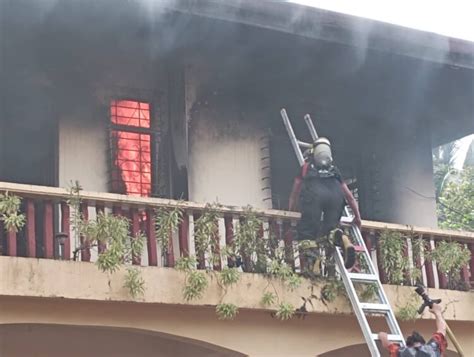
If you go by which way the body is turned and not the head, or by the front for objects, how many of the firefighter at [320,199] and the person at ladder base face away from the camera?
2

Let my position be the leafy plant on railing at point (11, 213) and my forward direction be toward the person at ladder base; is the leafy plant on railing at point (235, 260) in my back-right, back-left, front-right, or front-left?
front-left

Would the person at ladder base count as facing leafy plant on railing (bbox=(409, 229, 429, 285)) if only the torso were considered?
yes

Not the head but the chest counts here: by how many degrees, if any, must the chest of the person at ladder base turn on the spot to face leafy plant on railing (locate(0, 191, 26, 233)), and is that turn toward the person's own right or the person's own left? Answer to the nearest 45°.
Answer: approximately 90° to the person's own left

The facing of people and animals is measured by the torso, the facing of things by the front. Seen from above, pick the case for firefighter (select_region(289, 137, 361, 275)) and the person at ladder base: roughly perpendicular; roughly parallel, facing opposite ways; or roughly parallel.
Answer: roughly parallel

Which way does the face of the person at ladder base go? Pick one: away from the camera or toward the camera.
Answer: away from the camera

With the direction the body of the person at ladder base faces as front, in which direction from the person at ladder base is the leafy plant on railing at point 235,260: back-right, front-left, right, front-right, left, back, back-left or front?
left

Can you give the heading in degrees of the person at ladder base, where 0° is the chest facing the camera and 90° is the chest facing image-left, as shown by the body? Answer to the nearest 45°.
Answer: approximately 180°

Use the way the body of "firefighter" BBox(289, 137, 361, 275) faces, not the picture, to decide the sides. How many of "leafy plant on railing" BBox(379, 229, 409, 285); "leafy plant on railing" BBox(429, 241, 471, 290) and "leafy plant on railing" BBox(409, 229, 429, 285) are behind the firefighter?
0

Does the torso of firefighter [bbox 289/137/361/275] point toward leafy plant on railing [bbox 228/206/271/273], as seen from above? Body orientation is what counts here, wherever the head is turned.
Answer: no

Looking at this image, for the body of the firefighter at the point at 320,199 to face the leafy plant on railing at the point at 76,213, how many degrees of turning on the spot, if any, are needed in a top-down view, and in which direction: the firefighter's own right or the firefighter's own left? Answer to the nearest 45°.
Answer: approximately 135° to the firefighter's own left

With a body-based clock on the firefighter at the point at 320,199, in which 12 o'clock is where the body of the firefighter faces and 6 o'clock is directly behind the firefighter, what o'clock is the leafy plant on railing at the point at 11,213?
The leafy plant on railing is roughly at 8 o'clock from the firefighter.

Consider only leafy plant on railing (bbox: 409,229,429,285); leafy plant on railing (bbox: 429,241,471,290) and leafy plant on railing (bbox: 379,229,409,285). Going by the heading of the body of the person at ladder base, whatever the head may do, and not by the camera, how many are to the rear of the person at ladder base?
0

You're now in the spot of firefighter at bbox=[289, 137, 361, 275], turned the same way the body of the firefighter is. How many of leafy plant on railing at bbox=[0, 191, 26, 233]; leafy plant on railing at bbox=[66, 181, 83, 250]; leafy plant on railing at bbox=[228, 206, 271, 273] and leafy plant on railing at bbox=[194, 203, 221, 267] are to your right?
0

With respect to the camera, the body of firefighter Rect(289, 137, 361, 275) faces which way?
away from the camera

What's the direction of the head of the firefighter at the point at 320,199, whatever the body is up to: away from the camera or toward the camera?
away from the camera
